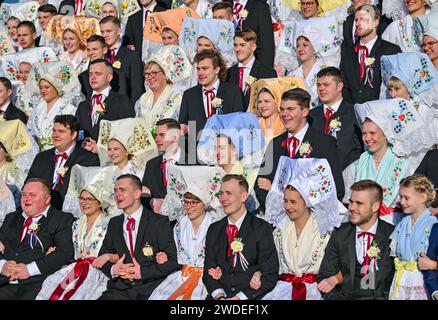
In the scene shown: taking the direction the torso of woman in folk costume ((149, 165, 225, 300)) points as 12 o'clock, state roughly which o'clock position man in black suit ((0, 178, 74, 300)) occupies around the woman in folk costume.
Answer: The man in black suit is roughly at 2 o'clock from the woman in folk costume.

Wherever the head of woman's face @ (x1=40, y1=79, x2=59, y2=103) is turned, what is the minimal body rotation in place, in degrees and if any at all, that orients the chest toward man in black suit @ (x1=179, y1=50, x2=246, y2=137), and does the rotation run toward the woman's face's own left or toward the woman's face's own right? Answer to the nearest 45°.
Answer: approximately 90° to the woman's face's own left

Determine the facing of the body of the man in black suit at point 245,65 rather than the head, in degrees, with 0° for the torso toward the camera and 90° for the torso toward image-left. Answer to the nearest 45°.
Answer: approximately 45°

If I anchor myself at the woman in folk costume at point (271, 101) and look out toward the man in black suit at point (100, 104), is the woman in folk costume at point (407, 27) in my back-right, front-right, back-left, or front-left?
back-right

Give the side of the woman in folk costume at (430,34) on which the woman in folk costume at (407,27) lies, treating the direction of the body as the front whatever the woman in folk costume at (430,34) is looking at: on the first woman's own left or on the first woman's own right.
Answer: on the first woman's own right

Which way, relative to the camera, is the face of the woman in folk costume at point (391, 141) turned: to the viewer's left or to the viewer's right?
to the viewer's left

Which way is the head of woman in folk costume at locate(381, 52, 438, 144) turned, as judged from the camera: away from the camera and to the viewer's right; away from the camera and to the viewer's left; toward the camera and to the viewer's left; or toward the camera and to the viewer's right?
toward the camera and to the viewer's left

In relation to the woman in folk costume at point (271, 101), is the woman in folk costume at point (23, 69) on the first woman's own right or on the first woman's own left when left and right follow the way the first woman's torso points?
on the first woman's own right

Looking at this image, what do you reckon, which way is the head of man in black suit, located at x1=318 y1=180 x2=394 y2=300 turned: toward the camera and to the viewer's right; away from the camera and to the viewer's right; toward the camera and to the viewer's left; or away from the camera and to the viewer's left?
toward the camera and to the viewer's left

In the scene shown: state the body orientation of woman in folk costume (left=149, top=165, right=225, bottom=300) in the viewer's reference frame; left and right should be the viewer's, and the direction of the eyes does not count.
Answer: facing the viewer and to the left of the viewer

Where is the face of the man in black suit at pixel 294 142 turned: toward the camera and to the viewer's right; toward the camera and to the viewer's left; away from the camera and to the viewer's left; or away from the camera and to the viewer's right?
toward the camera and to the viewer's left
